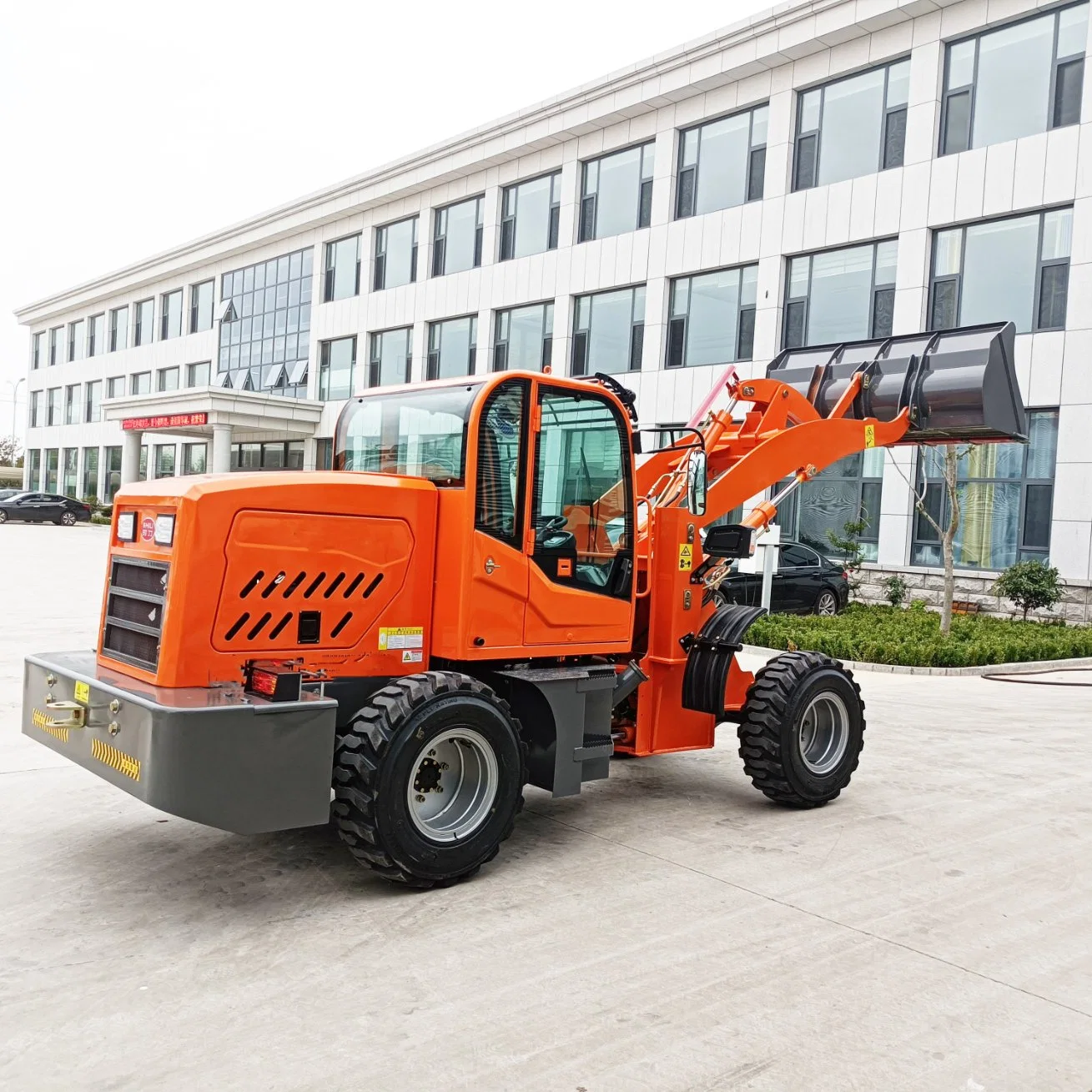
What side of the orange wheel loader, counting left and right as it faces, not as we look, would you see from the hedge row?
front

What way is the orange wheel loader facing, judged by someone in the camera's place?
facing away from the viewer and to the right of the viewer

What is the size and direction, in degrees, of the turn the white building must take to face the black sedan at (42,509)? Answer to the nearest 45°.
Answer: approximately 90° to its right

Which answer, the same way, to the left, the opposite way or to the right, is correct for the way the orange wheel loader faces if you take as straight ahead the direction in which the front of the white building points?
the opposite way

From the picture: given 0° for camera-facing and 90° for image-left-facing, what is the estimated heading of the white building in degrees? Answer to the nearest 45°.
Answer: approximately 45°
